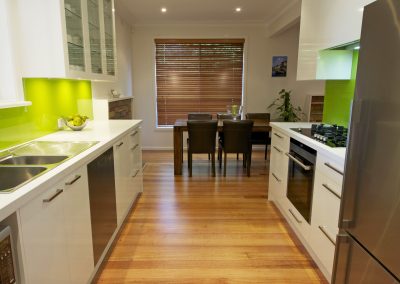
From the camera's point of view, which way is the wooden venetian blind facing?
toward the camera

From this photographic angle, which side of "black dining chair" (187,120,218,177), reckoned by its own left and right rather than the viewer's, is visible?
back

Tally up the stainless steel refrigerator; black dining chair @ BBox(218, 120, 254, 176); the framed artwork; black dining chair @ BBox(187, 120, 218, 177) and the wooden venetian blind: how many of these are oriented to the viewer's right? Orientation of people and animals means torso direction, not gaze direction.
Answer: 0

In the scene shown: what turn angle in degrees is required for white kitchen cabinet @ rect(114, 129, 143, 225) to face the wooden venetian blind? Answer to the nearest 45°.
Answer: approximately 45° to its left

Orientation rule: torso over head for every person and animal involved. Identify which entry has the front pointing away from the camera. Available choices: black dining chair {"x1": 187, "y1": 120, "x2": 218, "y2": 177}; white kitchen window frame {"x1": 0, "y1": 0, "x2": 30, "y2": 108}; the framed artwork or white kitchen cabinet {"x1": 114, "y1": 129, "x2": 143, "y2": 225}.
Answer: the black dining chair

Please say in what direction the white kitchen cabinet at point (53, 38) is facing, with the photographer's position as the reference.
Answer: facing the viewer and to the right of the viewer

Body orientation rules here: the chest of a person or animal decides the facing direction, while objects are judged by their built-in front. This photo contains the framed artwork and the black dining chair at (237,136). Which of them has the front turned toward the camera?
the framed artwork

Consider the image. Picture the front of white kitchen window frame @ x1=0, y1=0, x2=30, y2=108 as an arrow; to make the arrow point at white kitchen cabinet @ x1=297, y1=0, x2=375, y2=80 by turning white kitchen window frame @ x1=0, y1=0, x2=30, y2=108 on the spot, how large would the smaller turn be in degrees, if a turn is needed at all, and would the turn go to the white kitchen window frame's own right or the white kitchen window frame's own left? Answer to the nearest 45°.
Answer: approximately 45° to the white kitchen window frame's own left

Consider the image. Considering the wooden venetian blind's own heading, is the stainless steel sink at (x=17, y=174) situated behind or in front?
in front

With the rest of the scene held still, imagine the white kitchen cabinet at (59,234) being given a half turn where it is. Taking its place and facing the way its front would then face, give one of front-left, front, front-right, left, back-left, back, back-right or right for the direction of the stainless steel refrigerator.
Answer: back

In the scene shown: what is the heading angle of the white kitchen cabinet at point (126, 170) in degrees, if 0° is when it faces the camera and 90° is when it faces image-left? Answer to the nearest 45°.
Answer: approximately 270°

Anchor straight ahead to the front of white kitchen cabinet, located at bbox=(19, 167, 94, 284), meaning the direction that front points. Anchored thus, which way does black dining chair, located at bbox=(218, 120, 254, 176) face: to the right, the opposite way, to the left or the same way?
to the left

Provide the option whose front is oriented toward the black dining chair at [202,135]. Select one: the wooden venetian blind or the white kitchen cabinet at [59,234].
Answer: the wooden venetian blind

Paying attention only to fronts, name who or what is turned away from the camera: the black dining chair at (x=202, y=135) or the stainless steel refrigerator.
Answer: the black dining chair

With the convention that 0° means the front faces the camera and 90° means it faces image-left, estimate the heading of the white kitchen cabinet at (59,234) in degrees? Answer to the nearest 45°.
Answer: approximately 315°

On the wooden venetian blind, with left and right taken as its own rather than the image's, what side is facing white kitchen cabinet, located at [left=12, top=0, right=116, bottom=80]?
front

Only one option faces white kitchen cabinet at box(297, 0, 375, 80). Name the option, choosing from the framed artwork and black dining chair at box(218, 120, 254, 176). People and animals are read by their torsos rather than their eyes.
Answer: the framed artwork

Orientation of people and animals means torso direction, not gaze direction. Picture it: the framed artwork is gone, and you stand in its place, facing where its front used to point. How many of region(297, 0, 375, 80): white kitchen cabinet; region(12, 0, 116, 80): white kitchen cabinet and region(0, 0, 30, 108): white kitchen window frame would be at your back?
0

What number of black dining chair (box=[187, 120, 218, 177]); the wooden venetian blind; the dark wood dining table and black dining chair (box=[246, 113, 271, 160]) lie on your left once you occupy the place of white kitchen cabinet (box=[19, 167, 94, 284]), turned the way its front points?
4

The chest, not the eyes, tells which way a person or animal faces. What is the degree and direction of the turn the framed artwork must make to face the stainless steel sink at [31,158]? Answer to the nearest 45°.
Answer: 0° — it already faces it

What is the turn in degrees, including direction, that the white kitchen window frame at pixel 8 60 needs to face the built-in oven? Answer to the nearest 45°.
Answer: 0° — it already faces it

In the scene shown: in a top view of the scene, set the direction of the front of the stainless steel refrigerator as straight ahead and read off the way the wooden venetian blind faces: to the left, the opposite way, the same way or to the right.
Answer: to the left
